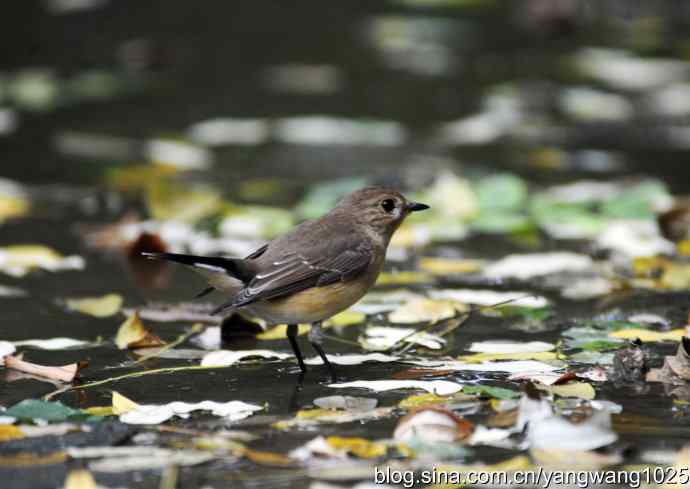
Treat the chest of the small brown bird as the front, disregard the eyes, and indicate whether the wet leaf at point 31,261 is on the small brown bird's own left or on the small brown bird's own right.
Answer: on the small brown bird's own left

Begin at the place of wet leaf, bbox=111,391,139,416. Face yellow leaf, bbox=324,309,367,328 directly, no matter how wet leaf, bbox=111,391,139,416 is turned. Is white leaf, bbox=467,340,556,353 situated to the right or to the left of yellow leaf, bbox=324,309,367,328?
right

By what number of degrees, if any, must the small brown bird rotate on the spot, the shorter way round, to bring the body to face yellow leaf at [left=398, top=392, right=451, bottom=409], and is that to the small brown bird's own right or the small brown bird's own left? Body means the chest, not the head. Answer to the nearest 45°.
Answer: approximately 45° to the small brown bird's own right

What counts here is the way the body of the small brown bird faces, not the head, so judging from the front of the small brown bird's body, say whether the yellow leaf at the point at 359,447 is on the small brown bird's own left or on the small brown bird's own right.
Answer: on the small brown bird's own right

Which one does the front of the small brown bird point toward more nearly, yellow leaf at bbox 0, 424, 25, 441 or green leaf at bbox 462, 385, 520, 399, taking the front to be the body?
the green leaf

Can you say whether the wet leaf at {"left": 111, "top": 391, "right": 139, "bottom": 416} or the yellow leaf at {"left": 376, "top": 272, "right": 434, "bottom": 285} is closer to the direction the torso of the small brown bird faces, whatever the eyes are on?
the yellow leaf

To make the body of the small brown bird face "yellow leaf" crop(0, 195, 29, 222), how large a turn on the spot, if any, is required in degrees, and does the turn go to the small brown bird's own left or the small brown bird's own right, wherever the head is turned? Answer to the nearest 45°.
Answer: approximately 135° to the small brown bird's own left

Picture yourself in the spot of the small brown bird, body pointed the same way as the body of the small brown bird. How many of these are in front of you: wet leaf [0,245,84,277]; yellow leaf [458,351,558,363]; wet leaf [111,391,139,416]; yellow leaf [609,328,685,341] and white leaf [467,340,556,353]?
3

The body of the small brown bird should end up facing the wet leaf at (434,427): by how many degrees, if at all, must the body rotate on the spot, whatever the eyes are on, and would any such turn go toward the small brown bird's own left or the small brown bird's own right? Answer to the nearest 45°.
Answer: approximately 90° to the small brown bird's own right

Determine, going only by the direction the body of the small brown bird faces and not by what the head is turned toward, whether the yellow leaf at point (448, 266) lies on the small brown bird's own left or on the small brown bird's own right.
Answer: on the small brown bird's own left

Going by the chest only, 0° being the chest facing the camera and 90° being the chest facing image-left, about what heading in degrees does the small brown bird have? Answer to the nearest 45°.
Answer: approximately 270°

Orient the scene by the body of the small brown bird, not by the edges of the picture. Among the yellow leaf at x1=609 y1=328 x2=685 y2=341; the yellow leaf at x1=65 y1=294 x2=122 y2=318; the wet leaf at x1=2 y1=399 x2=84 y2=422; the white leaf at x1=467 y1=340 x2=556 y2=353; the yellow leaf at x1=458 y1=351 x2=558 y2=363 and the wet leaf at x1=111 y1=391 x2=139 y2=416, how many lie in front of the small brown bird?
3

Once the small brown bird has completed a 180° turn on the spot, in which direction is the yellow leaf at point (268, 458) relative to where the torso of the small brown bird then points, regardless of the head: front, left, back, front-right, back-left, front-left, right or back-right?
left

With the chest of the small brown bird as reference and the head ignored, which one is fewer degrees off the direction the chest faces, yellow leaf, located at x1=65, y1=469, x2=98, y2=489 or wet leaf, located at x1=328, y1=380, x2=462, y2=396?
the wet leaf
